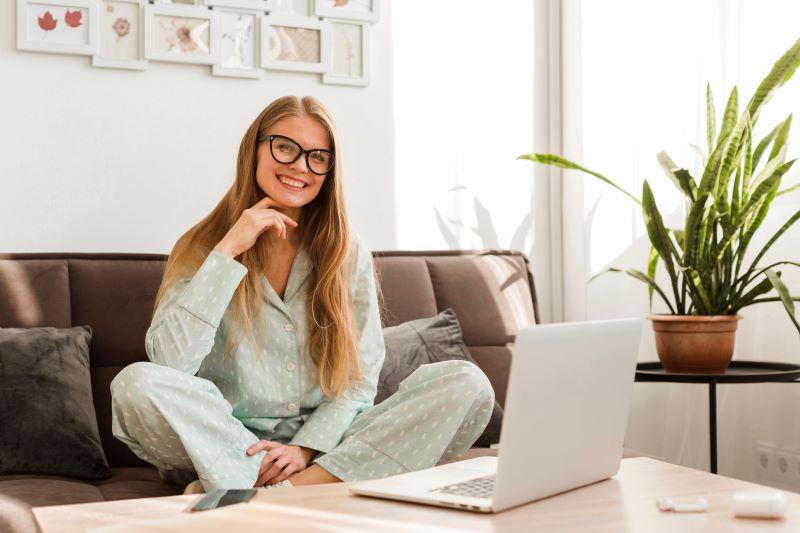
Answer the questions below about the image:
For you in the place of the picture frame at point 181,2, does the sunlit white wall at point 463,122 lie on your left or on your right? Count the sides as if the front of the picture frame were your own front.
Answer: on your left

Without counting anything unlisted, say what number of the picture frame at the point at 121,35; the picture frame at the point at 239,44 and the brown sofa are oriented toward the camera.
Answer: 3

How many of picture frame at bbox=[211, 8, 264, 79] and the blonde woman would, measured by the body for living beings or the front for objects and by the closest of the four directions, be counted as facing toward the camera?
2

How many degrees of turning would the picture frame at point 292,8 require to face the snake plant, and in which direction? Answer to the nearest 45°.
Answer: approximately 45° to its left

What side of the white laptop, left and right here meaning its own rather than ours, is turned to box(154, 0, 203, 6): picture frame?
front

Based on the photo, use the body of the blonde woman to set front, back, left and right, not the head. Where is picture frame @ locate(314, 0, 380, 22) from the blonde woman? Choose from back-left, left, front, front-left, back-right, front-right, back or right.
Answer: back

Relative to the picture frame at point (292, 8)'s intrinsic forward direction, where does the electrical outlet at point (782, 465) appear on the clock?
The electrical outlet is roughly at 10 o'clock from the picture frame.

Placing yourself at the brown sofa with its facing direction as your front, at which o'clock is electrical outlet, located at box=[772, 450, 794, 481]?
The electrical outlet is roughly at 9 o'clock from the brown sofa.
